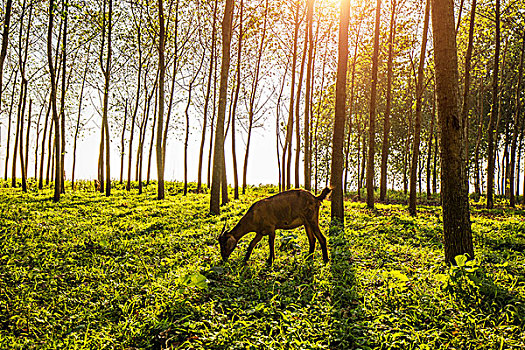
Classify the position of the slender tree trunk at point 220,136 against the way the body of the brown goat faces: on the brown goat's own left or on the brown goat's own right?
on the brown goat's own right

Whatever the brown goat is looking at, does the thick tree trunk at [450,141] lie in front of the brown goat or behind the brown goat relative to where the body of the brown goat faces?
behind

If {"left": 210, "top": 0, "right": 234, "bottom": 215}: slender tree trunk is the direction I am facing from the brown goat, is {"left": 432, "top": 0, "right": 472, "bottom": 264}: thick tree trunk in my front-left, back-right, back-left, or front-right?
back-right

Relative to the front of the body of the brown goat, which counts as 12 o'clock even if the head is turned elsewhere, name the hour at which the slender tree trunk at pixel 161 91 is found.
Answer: The slender tree trunk is roughly at 2 o'clock from the brown goat.

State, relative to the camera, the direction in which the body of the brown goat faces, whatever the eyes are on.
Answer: to the viewer's left

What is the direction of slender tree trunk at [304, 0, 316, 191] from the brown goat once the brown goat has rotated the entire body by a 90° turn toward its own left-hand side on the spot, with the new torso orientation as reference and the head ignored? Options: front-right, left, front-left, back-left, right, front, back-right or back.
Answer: back

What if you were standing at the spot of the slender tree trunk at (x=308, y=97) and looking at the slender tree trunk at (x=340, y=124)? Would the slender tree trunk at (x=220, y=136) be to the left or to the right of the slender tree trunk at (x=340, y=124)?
right
